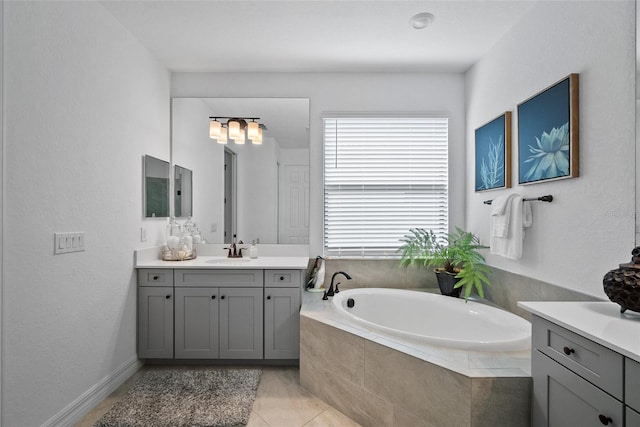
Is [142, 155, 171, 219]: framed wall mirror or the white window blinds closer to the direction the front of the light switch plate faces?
the white window blinds

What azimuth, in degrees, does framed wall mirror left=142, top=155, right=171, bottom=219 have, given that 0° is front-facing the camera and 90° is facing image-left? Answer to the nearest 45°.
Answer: approximately 315°

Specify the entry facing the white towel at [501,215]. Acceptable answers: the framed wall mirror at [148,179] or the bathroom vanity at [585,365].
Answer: the framed wall mirror

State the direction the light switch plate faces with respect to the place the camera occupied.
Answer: facing the viewer and to the right of the viewer

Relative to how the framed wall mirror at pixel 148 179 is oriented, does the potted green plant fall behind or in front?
in front

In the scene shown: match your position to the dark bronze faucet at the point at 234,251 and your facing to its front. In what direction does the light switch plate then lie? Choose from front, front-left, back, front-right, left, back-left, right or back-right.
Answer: front-right

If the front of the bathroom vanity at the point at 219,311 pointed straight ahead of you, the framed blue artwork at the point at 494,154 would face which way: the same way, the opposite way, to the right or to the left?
to the right

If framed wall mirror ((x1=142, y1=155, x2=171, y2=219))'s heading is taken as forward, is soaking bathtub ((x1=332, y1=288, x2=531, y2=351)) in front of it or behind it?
in front

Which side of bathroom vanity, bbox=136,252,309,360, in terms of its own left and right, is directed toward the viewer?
front

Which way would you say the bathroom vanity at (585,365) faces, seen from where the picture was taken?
facing the viewer and to the left of the viewer

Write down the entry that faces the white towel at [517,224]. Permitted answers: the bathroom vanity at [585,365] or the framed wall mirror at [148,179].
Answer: the framed wall mirror
